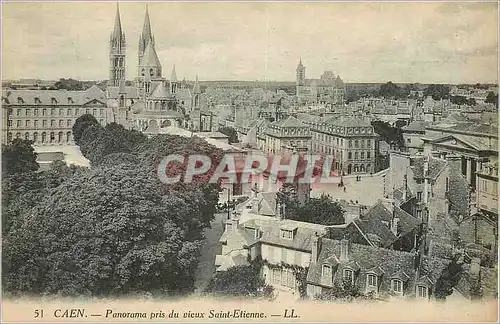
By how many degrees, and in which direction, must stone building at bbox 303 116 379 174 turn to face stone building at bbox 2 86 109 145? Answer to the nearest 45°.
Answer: approximately 90° to its right

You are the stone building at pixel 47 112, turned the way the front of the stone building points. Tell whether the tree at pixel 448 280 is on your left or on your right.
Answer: on your left

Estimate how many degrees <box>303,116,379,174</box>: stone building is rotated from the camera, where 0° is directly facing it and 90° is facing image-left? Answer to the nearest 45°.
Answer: approximately 0°

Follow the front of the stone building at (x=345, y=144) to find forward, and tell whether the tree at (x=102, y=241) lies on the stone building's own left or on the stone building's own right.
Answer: on the stone building's own right

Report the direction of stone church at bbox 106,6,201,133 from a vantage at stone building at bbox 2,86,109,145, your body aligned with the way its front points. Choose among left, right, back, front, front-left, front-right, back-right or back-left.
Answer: left

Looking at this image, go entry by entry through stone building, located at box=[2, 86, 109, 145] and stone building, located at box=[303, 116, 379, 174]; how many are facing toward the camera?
2
